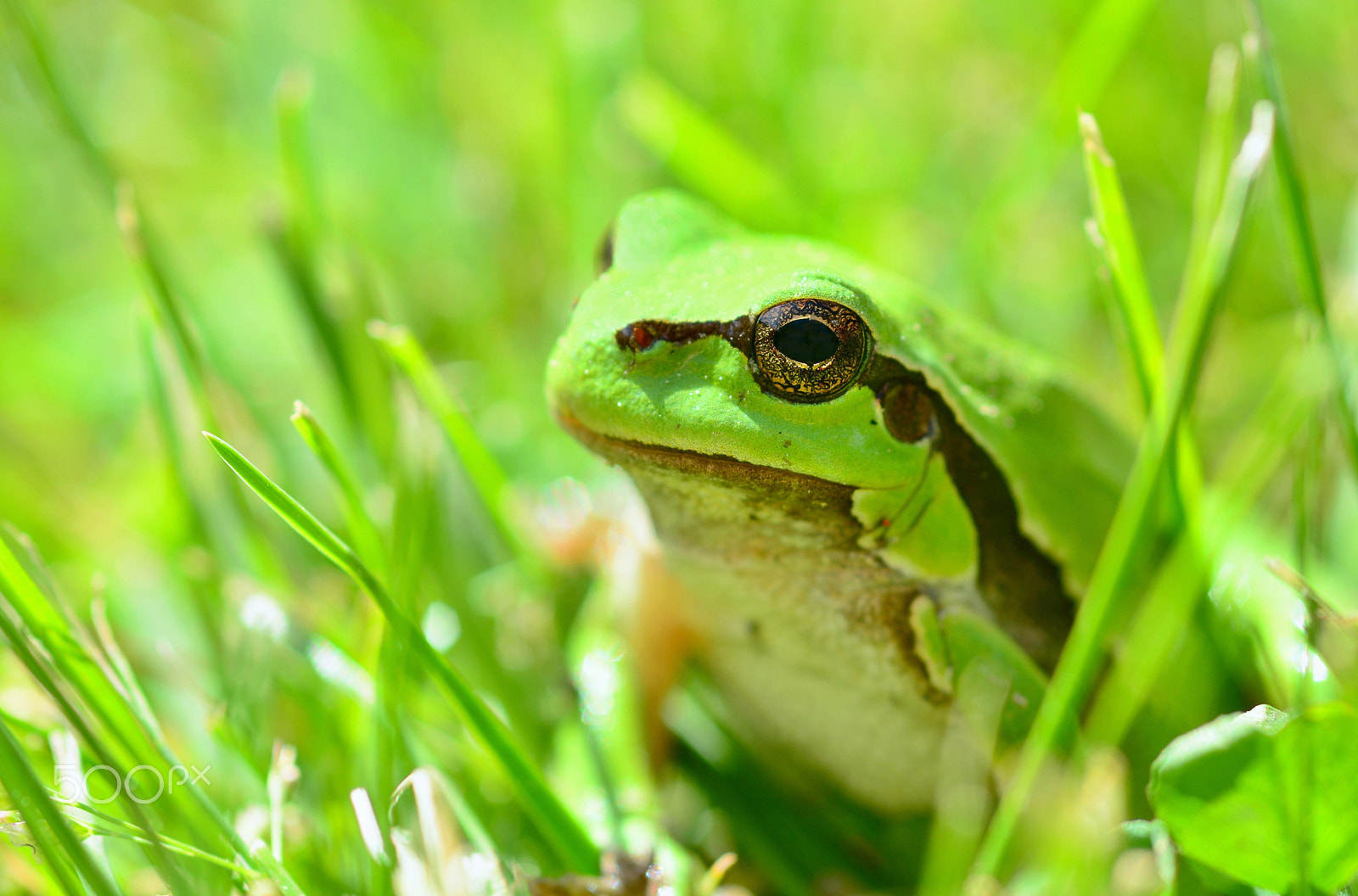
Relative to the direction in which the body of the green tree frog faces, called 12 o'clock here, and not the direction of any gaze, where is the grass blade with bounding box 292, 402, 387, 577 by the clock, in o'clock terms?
The grass blade is roughly at 1 o'clock from the green tree frog.

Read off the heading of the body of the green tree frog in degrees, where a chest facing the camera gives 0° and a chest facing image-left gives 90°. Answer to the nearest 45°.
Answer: approximately 45°
